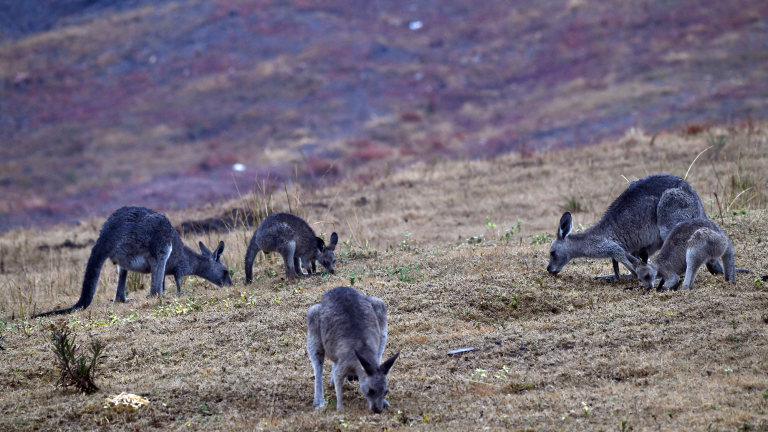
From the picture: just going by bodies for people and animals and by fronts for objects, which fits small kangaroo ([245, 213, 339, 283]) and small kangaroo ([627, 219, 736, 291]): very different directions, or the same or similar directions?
very different directions

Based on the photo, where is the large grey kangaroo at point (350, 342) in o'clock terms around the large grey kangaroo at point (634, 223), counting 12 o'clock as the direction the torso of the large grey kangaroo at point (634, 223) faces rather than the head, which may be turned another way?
the large grey kangaroo at point (350, 342) is roughly at 10 o'clock from the large grey kangaroo at point (634, 223).

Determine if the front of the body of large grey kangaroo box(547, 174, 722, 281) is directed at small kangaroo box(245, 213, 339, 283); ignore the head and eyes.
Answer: yes

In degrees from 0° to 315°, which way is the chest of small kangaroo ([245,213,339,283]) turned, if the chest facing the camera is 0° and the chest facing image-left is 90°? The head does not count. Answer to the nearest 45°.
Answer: approximately 270°

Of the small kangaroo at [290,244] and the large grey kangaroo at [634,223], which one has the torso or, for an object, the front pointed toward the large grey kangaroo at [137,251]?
the large grey kangaroo at [634,223]

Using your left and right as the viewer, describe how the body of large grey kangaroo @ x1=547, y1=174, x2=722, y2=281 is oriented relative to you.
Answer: facing to the left of the viewer

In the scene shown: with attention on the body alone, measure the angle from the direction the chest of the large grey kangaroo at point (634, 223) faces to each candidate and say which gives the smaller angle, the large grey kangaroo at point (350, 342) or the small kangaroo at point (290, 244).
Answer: the small kangaroo

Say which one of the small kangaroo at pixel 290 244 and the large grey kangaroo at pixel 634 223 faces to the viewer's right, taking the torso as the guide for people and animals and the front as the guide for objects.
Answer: the small kangaroo

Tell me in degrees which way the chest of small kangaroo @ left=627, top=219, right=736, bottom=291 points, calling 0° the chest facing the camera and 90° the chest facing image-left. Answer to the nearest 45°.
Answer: approximately 90°

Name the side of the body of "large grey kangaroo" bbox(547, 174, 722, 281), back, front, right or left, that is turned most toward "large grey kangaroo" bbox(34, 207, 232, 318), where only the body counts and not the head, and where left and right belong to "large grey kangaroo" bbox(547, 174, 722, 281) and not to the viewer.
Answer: front

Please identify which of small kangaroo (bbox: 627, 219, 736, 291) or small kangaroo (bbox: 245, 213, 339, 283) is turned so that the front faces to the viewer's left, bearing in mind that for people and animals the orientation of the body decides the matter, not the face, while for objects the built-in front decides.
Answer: small kangaroo (bbox: 627, 219, 736, 291)

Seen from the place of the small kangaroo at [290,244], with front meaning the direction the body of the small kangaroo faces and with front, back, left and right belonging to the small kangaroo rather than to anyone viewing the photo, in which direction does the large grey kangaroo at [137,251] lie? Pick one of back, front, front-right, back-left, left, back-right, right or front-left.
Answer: back

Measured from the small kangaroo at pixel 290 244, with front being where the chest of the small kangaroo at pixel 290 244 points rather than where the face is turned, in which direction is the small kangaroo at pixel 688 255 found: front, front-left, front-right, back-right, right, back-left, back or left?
front-right

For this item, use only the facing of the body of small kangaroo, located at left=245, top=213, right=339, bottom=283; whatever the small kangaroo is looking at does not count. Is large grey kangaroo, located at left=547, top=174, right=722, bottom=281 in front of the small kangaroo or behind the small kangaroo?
in front
